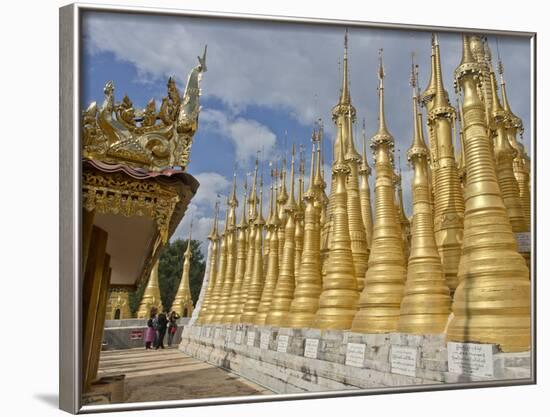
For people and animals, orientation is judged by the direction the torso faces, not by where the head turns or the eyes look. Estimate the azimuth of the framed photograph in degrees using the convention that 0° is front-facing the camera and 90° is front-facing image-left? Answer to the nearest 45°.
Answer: approximately 315°
